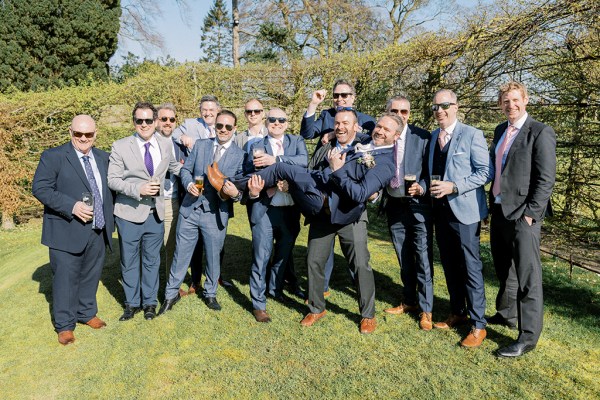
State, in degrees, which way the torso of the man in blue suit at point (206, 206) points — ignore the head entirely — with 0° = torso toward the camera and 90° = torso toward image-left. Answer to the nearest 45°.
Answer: approximately 0°

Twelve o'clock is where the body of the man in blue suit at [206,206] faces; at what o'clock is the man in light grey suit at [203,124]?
The man in light grey suit is roughly at 6 o'clock from the man in blue suit.

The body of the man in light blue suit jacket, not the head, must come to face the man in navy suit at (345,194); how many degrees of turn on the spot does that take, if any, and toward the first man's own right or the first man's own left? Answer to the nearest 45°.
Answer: approximately 45° to the first man's own right

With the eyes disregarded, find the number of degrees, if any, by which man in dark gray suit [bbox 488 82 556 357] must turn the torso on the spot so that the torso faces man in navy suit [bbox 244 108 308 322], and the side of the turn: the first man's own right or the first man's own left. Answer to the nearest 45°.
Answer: approximately 45° to the first man's own right

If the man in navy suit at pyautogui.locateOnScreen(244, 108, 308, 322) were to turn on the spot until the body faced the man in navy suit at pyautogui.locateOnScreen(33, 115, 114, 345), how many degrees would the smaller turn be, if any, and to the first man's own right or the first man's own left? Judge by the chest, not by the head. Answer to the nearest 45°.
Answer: approximately 90° to the first man's own right

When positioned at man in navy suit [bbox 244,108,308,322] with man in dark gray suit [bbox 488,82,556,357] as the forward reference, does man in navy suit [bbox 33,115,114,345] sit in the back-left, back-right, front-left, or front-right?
back-right

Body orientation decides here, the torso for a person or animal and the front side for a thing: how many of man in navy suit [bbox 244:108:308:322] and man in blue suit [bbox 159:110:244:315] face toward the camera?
2

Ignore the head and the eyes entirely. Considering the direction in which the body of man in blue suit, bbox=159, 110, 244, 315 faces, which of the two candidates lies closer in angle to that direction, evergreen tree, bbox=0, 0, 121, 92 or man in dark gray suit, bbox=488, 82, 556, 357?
the man in dark gray suit

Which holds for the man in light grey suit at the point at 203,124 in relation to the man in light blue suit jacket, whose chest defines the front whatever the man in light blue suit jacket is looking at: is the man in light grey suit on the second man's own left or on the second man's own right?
on the second man's own right
